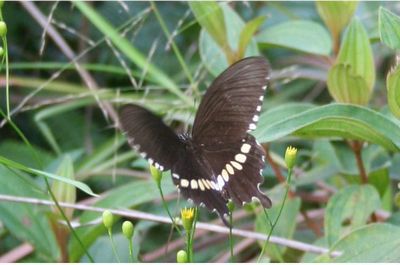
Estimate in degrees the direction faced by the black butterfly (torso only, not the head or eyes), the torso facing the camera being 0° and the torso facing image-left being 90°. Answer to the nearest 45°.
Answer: approximately 135°
